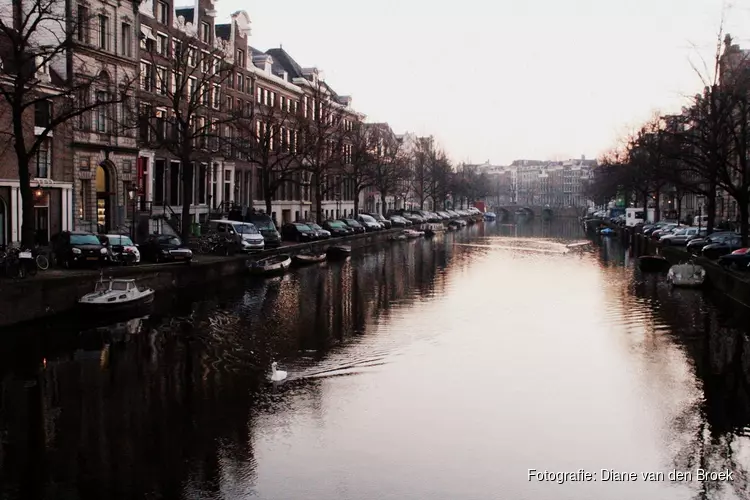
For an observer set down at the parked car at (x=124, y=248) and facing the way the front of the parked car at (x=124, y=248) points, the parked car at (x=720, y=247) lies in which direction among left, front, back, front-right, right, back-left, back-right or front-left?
front-left

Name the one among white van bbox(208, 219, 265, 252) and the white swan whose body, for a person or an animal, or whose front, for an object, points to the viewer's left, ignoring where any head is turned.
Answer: the white swan

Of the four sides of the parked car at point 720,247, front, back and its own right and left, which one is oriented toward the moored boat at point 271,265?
front

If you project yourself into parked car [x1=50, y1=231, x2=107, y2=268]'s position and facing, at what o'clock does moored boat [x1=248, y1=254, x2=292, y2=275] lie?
The moored boat is roughly at 9 o'clock from the parked car.

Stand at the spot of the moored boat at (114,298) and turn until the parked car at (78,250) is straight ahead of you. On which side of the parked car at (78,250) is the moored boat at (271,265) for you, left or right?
right

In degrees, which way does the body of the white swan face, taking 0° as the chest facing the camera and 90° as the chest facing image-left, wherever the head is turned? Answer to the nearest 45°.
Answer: approximately 90°

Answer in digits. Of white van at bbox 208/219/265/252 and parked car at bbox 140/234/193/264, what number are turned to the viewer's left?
0

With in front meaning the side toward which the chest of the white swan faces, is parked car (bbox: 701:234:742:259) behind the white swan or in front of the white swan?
behind

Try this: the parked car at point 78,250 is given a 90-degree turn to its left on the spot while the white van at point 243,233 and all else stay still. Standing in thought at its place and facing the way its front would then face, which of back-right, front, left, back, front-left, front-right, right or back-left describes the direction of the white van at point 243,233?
front

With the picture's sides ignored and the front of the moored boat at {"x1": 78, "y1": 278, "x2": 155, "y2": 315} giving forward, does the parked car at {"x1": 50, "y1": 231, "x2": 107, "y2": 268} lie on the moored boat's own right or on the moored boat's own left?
on the moored boat's own right

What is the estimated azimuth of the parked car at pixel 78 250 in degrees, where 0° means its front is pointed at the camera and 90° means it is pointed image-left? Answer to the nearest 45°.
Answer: approximately 315°

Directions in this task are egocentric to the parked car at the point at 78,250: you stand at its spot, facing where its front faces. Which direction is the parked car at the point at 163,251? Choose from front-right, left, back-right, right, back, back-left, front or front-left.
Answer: left

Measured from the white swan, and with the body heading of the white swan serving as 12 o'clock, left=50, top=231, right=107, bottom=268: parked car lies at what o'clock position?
The parked car is roughly at 2 o'clock from the white swan.

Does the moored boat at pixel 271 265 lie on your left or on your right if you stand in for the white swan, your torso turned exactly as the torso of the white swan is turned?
on your right
